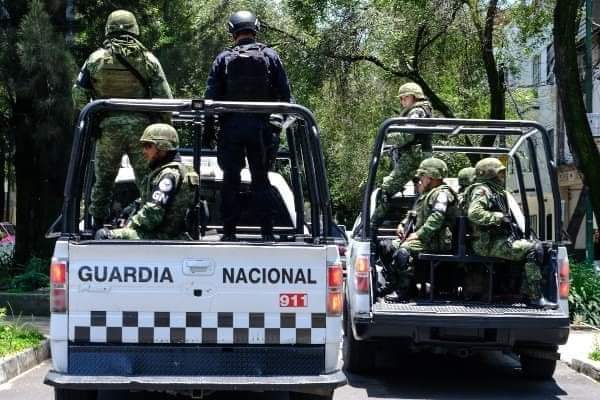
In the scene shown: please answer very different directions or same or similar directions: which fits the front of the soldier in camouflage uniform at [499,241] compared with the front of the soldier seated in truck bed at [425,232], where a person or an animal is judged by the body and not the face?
very different directions

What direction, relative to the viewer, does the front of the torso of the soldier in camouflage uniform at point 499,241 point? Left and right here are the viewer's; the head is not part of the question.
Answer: facing to the right of the viewer

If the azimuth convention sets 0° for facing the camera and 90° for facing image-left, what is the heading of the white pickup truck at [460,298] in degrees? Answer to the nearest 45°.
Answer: approximately 180°

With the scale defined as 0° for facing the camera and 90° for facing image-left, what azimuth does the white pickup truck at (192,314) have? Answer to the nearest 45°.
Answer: approximately 180°

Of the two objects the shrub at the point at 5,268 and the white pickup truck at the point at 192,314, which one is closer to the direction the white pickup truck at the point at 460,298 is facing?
the shrub

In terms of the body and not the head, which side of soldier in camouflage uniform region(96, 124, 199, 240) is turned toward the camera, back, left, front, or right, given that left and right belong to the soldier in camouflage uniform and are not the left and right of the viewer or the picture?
left

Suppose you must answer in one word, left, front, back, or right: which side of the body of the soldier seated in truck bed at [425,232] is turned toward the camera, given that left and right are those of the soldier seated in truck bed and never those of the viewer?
left

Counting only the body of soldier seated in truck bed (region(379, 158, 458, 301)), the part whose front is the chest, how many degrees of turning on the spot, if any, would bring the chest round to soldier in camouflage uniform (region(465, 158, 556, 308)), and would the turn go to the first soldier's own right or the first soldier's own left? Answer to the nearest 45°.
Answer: approximately 180°
